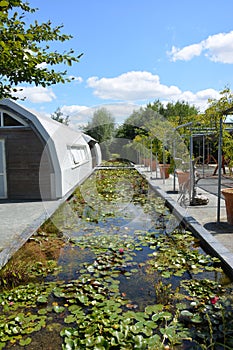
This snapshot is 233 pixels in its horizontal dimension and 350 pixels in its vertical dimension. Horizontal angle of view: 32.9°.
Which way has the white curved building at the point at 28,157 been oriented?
toward the camera

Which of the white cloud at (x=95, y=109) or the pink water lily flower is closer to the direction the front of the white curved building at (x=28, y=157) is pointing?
the pink water lily flower

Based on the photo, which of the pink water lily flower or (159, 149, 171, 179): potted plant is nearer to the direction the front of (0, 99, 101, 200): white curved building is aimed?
the pink water lily flower

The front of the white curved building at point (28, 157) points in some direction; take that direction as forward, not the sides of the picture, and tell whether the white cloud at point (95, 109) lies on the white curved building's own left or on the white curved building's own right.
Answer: on the white curved building's own left

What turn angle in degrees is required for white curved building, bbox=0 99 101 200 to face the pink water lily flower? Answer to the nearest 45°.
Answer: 0° — it already faces it

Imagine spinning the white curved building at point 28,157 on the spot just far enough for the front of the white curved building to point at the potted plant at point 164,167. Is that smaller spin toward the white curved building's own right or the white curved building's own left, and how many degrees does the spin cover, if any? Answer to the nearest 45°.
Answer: approximately 135° to the white curved building's own left
